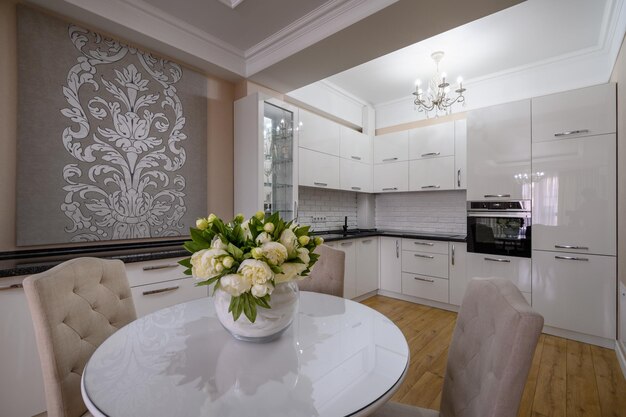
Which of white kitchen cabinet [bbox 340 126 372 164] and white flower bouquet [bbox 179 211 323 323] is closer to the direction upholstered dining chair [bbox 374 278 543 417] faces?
the white flower bouquet

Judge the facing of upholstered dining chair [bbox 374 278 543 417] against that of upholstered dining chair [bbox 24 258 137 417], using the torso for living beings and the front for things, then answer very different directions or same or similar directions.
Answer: very different directions

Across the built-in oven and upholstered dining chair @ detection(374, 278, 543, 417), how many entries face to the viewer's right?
0

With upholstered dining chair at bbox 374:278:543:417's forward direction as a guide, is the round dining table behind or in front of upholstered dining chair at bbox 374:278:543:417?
in front

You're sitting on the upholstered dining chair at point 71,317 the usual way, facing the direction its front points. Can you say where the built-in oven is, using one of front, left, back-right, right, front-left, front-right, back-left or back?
front-left

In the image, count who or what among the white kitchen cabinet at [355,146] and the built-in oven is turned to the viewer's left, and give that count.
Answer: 0

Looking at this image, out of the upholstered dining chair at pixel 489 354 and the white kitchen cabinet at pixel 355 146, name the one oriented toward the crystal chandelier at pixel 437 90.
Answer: the white kitchen cabinet

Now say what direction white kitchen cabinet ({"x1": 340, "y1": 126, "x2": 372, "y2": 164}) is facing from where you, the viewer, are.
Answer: facing the viewer and to the right of the viewer

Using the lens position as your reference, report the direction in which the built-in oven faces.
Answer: facing the viewer

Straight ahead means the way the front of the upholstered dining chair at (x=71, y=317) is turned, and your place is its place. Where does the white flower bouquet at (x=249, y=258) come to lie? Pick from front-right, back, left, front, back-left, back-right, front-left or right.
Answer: front

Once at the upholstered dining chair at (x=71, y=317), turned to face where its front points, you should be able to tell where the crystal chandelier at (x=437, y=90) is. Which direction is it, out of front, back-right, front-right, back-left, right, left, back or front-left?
front-left

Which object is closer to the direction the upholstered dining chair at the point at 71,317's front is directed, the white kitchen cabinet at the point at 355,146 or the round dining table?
the round dining table

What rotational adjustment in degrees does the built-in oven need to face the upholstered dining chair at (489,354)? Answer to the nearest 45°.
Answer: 0° — it already faces it

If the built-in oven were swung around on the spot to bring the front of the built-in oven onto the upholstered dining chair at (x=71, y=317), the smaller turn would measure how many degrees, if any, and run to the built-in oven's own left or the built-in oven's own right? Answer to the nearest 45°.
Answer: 0° — it already faces it

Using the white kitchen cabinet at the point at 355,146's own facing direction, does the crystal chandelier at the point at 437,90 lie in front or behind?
in front
